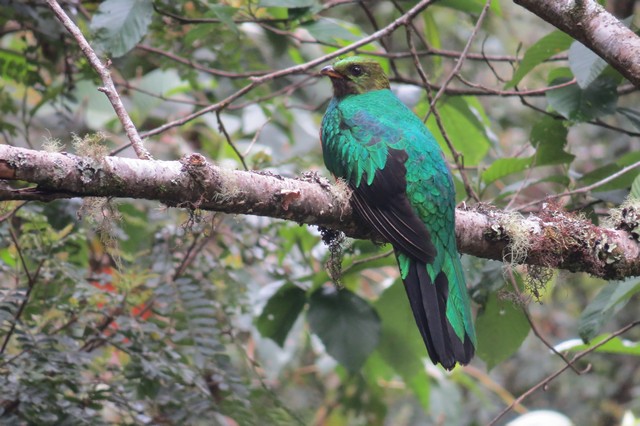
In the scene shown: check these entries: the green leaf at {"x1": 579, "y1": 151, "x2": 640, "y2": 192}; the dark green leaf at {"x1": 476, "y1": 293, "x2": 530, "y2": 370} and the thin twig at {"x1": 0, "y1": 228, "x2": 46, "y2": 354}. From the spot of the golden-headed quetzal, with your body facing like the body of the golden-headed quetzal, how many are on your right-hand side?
2

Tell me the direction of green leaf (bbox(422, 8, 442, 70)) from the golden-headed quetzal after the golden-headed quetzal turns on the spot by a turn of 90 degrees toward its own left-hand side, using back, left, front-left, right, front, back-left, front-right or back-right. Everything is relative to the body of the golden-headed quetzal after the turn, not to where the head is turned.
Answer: back-right

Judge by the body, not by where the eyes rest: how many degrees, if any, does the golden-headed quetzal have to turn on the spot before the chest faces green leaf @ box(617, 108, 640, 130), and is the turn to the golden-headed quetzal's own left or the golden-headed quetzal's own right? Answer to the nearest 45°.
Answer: approximately 90° to the golden-headed quetzal's own right

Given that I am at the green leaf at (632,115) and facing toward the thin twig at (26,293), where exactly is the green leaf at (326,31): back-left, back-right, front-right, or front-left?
front-right

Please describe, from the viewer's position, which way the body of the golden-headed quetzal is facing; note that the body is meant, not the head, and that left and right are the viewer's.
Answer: facing away from the viewer and to the left of the viewer

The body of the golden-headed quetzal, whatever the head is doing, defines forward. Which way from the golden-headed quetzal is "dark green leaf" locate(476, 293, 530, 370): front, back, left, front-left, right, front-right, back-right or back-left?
right

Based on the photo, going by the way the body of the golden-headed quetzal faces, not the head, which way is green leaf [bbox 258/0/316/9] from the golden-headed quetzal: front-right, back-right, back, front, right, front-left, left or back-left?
front

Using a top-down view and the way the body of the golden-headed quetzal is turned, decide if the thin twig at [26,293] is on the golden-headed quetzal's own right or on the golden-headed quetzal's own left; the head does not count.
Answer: on the golden-headed quetzal's own left

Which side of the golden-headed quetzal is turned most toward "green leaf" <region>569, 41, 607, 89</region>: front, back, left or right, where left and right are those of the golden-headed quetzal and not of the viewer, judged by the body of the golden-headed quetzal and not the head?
right
